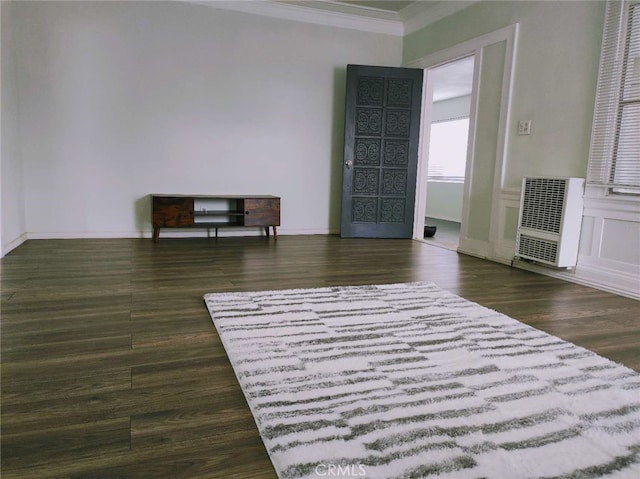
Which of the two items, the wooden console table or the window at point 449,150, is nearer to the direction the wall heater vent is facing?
the wooden console table

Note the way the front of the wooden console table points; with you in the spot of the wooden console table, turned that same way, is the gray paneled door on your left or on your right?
on your left

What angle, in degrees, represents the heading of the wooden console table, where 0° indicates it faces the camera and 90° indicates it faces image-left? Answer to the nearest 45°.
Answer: approximately 0°

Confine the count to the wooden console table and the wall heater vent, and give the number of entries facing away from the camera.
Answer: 0

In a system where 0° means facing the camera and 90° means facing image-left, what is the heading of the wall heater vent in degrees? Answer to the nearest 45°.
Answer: approximately 45°

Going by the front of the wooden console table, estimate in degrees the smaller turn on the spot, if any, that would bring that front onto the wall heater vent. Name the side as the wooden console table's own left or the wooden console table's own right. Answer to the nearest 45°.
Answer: approximately 45° to the wooden console table's own left

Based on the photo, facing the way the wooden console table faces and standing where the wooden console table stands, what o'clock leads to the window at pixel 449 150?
The window is roughly at 8 o'clock from the wooden console table.

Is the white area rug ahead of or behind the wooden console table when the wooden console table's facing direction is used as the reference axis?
ahead

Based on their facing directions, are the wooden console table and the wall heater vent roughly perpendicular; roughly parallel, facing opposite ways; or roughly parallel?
roughly perpendicular

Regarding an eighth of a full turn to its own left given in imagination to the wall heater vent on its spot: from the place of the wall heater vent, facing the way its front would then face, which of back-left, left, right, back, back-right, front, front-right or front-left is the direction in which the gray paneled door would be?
back-right

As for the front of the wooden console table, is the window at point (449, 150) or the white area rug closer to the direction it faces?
the white area rug
